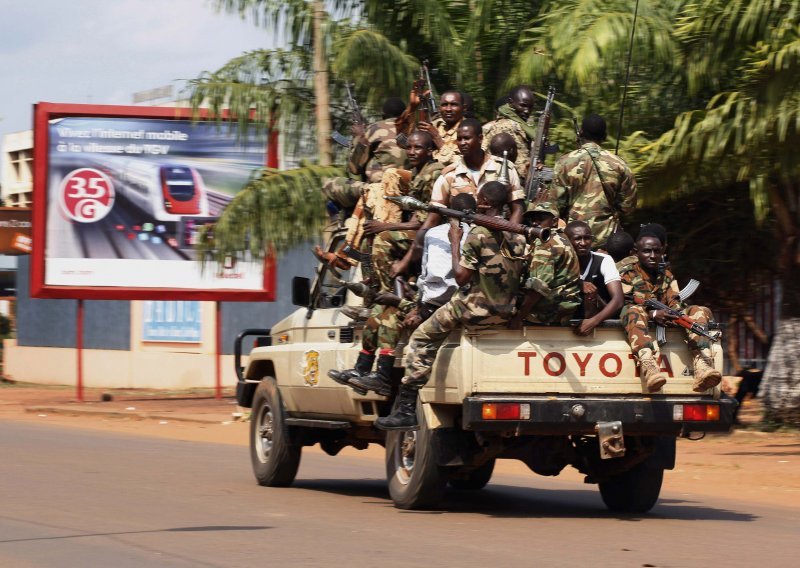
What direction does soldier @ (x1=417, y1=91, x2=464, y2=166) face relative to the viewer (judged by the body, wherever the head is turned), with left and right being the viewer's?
facing the viewer

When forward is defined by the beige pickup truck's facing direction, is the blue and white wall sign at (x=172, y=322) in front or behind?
in front

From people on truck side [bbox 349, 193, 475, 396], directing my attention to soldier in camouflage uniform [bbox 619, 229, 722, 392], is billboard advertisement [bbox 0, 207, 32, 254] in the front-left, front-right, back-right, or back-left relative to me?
back-left

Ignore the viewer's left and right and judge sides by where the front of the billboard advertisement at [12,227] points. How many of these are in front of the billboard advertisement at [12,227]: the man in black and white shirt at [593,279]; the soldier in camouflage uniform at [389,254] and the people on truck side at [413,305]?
3

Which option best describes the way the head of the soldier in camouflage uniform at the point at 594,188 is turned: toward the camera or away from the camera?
away from the camera

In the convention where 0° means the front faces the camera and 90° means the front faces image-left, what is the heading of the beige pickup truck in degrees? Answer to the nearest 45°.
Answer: approximately 135°

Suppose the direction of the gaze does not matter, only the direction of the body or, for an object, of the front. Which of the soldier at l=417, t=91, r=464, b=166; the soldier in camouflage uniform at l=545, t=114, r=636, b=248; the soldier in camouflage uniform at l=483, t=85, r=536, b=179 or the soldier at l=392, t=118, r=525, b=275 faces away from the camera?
the soldier in camouflage uniform at l=545, t=114, r=636, b=248

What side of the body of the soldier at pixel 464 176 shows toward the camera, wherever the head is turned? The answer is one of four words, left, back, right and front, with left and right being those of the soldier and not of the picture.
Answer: front

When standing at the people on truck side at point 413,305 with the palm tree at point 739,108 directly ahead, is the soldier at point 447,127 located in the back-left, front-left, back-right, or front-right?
front-left

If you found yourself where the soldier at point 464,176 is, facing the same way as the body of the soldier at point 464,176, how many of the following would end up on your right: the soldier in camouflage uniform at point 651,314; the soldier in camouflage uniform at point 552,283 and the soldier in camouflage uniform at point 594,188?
0

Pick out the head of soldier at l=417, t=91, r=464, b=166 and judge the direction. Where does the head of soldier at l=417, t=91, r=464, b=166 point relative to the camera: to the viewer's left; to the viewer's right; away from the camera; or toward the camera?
toward the camera

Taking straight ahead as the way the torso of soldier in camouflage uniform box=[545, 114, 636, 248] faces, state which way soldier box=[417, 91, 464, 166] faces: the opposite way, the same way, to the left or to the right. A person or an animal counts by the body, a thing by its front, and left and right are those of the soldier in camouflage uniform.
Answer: the opposite way

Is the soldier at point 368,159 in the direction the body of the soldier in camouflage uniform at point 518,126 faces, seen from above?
no

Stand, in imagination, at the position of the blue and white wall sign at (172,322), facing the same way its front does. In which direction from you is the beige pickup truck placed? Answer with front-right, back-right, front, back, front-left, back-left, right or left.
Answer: front
